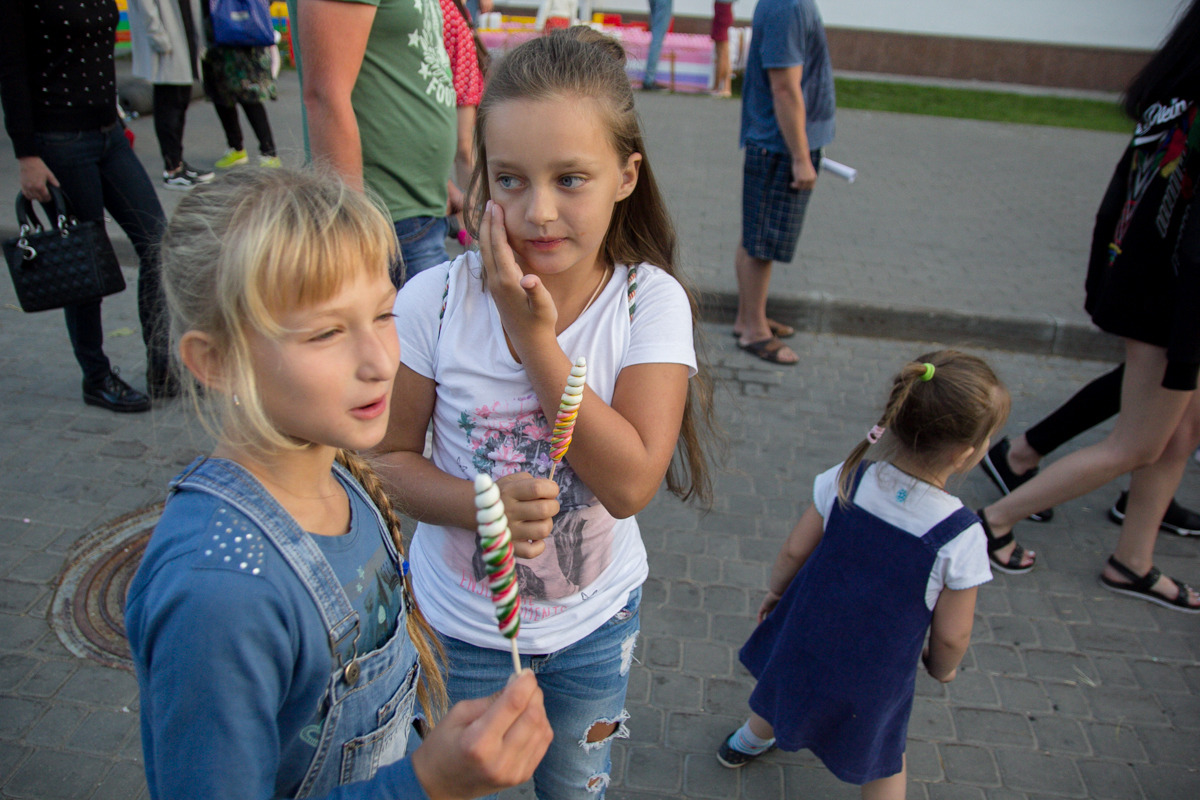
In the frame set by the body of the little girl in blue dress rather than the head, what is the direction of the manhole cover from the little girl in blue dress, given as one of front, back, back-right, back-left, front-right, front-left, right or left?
back-left

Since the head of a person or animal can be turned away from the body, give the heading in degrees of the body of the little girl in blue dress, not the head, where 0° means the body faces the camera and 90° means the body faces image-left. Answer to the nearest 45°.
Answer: approximately 225°

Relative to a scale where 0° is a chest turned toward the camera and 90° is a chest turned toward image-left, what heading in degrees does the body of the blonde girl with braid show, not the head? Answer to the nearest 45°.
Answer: approximately 315°

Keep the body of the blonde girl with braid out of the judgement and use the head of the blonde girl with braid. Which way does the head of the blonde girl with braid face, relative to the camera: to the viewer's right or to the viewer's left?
to the viewer's right

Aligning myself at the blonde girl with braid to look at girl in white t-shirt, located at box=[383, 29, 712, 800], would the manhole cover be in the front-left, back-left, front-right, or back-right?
front-left

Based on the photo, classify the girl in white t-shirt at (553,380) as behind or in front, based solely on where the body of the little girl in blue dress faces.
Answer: behind

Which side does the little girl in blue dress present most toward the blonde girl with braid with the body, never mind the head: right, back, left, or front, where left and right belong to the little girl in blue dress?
back

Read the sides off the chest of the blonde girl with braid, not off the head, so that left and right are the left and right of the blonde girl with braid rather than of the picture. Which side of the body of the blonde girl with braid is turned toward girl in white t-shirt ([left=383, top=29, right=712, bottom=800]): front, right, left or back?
left

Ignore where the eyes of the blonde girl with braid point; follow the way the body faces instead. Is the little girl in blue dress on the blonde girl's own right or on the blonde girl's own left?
on the blonde girl's own left

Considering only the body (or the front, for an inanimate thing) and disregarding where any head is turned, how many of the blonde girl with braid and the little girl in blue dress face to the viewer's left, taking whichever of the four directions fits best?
0

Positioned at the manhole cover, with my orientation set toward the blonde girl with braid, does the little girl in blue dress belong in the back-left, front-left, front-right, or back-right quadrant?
front-left

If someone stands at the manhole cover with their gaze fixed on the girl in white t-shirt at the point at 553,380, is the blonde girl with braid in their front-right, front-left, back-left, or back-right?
front-right

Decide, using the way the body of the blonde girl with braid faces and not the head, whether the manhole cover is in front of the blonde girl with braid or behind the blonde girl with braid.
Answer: behind

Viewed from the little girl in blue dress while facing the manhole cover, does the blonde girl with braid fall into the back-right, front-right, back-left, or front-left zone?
front-left
